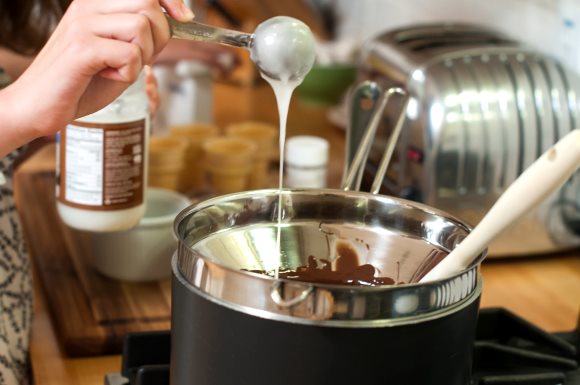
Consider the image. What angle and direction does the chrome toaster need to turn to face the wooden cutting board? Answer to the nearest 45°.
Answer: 0° — it already faces it

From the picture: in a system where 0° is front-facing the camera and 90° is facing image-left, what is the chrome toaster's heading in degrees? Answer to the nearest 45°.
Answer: approximately 45°

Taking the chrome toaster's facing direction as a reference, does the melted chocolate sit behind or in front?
in front

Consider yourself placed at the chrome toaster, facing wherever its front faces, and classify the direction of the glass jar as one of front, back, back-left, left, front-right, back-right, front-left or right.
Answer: front
